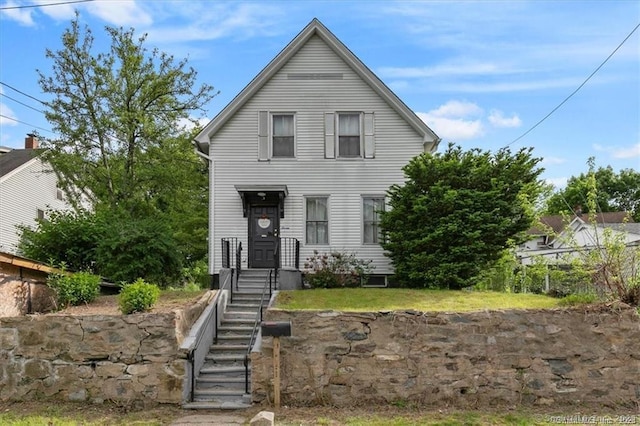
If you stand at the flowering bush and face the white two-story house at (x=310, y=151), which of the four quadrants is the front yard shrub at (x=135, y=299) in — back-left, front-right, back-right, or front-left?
back-left

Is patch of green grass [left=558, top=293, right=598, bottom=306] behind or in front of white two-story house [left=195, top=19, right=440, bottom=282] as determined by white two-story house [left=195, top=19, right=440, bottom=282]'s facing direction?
in front

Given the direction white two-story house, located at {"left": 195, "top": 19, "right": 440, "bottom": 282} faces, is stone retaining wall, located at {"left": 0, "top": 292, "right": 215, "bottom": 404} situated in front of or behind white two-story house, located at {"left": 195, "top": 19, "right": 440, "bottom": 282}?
in front

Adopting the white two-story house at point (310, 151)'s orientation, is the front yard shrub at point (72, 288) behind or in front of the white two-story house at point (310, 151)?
in front

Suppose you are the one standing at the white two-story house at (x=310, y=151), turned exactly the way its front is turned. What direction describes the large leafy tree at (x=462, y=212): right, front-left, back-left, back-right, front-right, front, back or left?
front-left

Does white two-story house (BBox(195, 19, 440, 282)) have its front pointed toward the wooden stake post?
yes

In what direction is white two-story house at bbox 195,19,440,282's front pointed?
toward the camera
